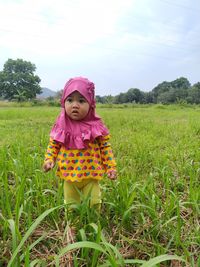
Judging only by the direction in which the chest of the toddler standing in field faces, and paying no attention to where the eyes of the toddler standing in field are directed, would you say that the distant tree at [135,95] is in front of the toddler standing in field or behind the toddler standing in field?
behind

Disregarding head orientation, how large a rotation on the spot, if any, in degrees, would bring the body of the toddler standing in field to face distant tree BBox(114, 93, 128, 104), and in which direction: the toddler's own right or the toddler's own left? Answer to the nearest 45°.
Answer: approximately 180°

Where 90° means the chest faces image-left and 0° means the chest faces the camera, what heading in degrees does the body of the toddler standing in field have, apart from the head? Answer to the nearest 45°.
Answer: approximately 0°

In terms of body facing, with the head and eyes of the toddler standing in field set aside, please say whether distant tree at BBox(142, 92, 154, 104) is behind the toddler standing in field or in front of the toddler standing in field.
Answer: behind
